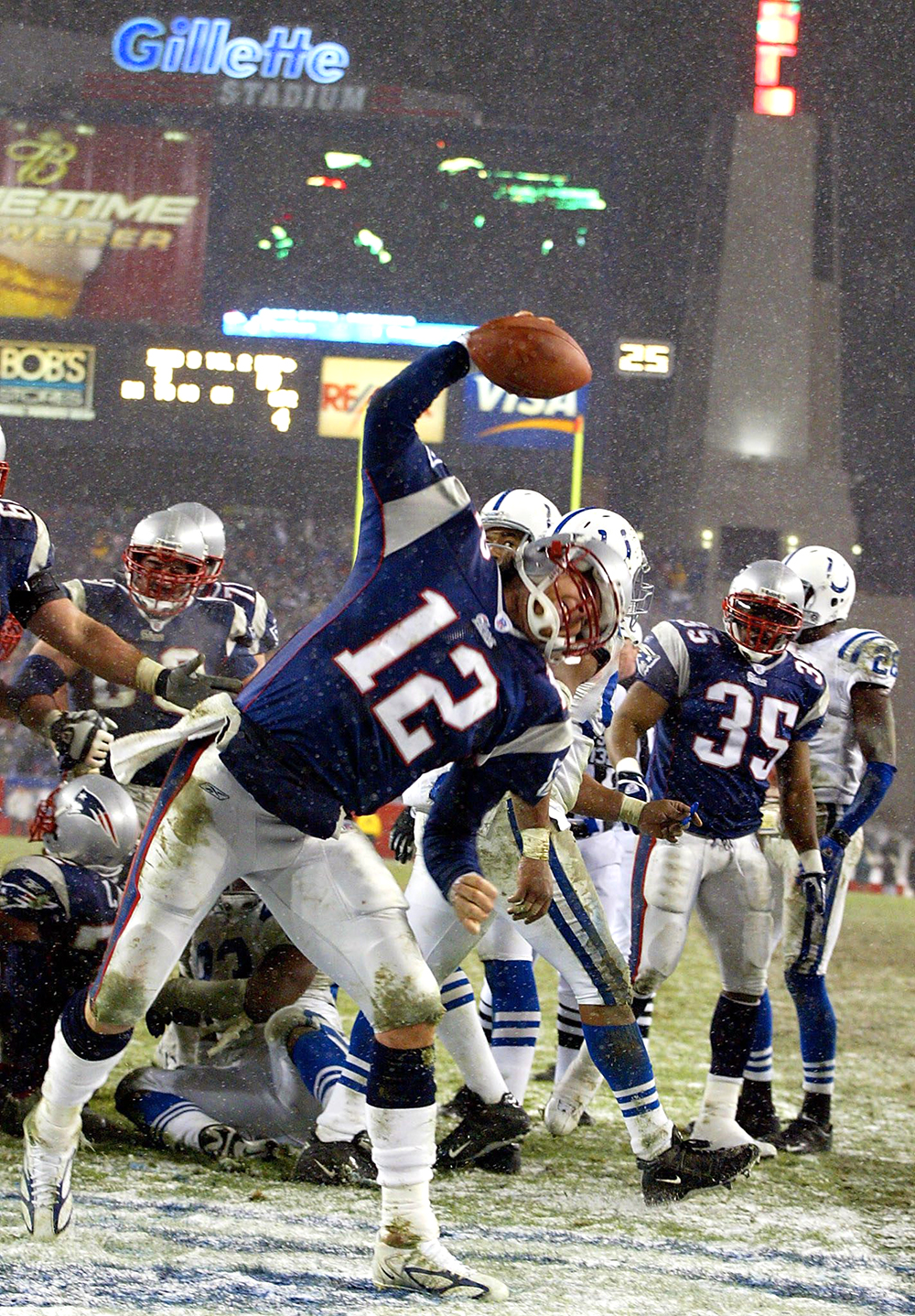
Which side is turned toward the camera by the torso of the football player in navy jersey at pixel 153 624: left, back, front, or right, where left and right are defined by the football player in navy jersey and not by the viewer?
front

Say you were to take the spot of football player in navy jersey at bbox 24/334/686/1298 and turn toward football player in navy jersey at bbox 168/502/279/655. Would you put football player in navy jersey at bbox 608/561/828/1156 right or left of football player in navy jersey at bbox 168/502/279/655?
right

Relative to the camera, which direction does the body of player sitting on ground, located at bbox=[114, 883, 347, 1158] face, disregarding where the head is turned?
toward the camera

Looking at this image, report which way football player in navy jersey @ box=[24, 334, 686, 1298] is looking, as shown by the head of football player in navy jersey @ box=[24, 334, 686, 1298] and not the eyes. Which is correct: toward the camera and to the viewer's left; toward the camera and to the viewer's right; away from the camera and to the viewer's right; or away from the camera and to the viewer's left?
toward the camera and to the viewer's right
